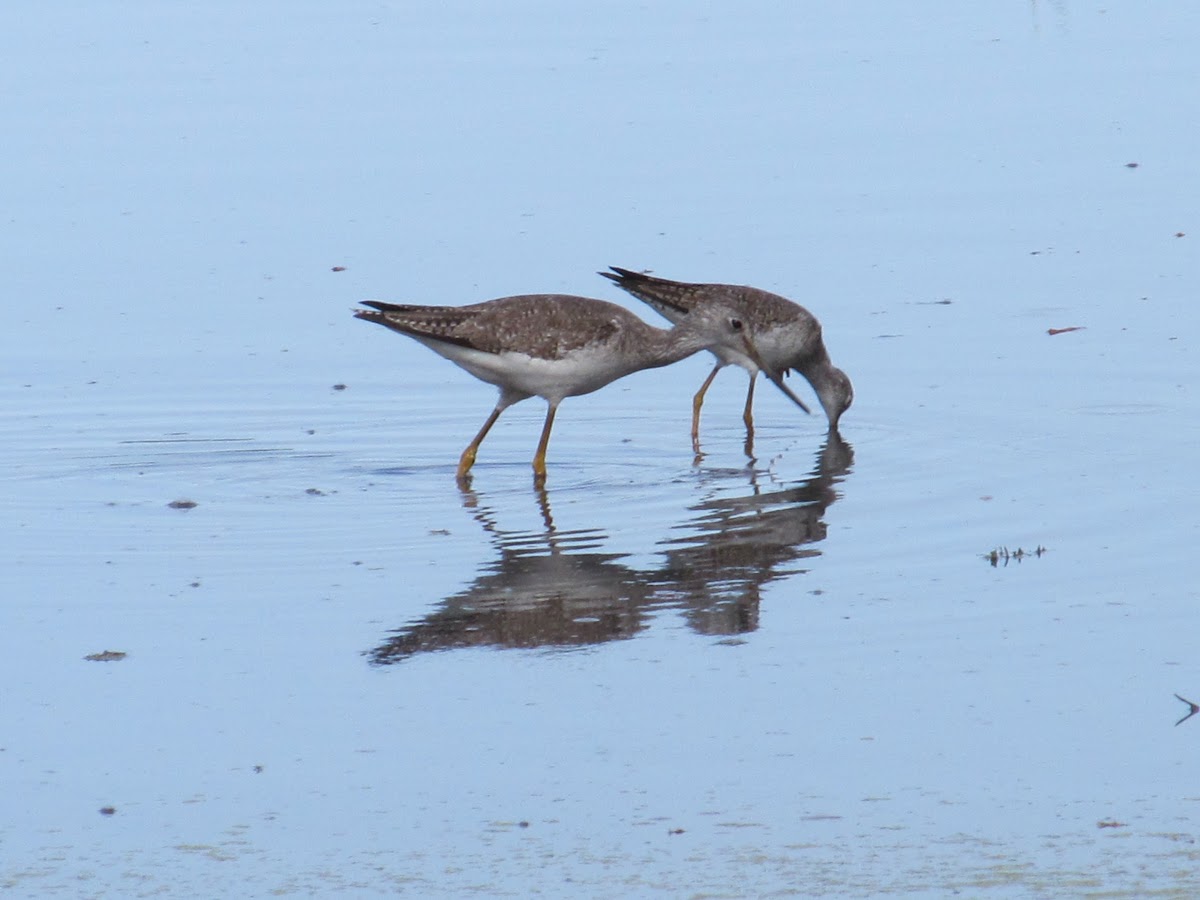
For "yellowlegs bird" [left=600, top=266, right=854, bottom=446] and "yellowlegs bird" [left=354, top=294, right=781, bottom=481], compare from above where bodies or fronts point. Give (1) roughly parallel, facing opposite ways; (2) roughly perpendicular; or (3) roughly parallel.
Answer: roughly parallel

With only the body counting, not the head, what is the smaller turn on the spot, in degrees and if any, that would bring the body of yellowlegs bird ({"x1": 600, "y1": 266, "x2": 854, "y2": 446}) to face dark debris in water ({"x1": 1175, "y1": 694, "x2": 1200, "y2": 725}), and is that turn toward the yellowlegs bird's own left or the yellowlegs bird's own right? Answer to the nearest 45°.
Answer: approximately 90° to the yellowlegs bird's own right

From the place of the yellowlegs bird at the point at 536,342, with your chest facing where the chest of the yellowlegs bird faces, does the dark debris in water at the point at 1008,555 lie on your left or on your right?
on your right

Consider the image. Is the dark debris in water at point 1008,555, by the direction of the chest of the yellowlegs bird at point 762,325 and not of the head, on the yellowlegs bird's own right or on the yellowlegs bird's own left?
on the yellowlegs bird's own right

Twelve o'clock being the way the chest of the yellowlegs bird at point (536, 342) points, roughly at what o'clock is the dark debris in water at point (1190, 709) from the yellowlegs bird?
The dark debris in water is roughly at 2 o'clock from the yellowlegs bird.

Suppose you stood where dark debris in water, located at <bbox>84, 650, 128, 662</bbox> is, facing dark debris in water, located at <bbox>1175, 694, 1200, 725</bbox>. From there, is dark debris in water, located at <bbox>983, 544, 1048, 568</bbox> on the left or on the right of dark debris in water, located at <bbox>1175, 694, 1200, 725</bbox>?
left

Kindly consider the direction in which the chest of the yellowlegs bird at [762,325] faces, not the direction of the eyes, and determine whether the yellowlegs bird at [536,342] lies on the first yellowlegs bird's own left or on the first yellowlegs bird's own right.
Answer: on the first yellowlegs bird's own right

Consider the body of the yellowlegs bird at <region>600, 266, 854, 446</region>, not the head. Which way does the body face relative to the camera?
to the viewer's right

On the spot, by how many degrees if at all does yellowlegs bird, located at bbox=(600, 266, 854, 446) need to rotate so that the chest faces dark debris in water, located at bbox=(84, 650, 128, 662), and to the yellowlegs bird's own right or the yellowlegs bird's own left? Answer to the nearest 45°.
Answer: approximately 135° to the yellowlegs bird's own right

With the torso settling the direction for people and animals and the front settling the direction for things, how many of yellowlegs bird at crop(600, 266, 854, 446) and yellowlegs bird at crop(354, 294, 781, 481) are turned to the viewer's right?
2

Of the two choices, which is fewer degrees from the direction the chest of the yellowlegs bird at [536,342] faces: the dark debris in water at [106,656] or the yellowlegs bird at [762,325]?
the yellowlegs bird

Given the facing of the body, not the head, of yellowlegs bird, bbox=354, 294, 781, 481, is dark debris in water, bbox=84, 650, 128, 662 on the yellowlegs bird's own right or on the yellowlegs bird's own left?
on the yellowlegs bird's own right

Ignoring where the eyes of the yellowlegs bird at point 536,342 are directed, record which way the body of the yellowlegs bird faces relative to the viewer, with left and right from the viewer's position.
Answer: facing to the right of the viewer
